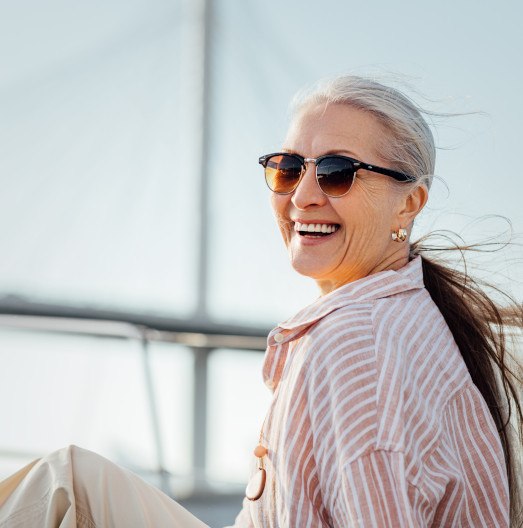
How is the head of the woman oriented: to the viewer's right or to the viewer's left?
to the viewer's left

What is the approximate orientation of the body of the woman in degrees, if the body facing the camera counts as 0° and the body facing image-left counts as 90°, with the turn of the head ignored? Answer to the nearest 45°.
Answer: approximately 90°
